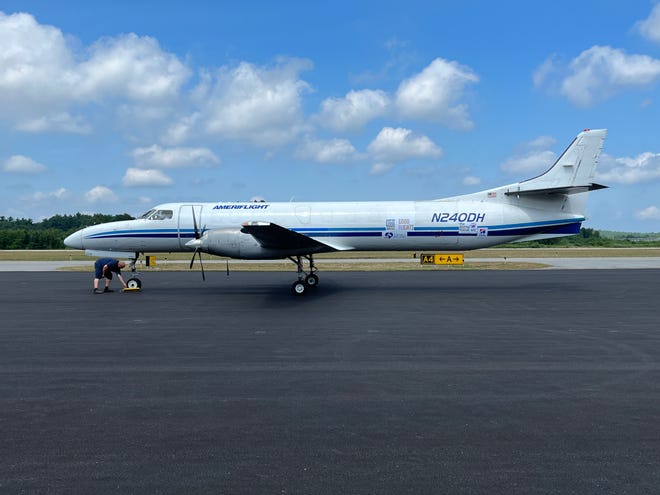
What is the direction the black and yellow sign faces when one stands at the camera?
facing the viewer

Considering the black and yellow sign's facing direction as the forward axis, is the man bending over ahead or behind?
ahead

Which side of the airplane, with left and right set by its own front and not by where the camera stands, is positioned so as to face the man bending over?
front

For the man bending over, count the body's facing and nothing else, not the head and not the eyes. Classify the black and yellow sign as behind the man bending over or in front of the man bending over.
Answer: in front

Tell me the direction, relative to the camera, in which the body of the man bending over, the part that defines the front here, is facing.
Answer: to the viewer's right

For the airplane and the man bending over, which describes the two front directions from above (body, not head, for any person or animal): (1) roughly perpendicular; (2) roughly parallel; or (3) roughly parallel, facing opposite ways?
roughly parallel, facing opposite ways

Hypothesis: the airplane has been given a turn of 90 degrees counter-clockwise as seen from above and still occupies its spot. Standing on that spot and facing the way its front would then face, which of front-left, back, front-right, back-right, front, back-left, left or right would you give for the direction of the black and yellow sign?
back

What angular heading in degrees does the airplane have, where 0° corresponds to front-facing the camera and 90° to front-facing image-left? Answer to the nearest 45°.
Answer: approximately 90°

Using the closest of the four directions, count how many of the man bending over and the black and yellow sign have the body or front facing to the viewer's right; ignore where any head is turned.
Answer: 1

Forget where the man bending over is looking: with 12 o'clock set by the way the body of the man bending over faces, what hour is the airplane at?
The airplane is roughly at 1 o'clock from the man bending over.
